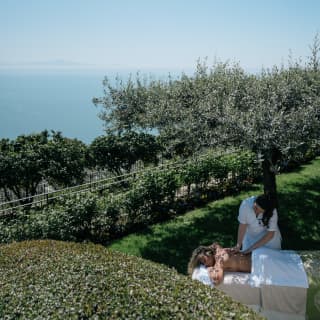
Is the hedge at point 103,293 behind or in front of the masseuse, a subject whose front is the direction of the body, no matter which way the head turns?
in front

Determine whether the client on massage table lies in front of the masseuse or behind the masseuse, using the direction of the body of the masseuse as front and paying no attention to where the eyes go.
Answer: in front

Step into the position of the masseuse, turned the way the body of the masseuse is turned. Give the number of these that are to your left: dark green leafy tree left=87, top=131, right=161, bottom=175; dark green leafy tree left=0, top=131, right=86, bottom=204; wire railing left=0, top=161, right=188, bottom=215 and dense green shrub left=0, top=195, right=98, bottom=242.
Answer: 0

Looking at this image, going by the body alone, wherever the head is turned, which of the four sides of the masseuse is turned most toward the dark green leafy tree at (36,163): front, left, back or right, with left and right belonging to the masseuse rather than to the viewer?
right

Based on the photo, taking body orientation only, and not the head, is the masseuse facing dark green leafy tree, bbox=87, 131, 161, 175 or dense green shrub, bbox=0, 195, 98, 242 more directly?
the dense green shrub

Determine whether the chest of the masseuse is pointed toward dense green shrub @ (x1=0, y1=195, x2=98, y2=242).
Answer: no

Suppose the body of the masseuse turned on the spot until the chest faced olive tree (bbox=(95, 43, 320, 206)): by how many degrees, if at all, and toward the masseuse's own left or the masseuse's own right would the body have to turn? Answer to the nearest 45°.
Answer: approximately 135° to the masseuse's own right

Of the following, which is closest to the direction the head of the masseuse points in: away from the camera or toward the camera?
toward the camera

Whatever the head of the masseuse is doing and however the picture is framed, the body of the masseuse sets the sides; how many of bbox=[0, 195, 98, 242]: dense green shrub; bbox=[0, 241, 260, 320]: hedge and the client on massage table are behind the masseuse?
0

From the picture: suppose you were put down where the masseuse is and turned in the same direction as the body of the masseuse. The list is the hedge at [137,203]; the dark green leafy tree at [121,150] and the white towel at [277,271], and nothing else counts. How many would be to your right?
2

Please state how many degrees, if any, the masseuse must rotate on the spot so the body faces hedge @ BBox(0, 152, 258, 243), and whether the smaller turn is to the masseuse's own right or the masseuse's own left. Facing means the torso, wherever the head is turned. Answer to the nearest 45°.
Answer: approximately 90° to the masseuse's own right

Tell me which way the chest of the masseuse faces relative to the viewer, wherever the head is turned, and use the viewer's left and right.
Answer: facing the viewer and to the left of the viewer

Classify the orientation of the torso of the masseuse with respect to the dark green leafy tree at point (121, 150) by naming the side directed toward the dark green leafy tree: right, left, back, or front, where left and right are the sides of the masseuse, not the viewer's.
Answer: right
